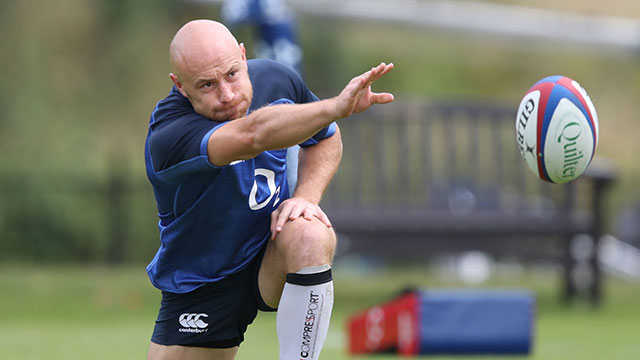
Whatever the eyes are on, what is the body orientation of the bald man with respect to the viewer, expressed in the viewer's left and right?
facing the viewer and to the right of the viewer

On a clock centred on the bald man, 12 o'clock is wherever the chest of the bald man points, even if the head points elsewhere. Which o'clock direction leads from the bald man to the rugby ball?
The rugby ball is roughly at 10 o'clock from the bald man.

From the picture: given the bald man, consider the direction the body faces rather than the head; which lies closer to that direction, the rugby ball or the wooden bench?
the rugby ball

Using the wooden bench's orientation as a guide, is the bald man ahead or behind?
ahead

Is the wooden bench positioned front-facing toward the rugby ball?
yes

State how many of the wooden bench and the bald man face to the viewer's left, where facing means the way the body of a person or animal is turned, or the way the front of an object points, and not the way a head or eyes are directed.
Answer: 0

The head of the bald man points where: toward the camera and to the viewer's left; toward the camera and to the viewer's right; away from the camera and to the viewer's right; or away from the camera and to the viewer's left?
toward the camera and to the viewer's right
